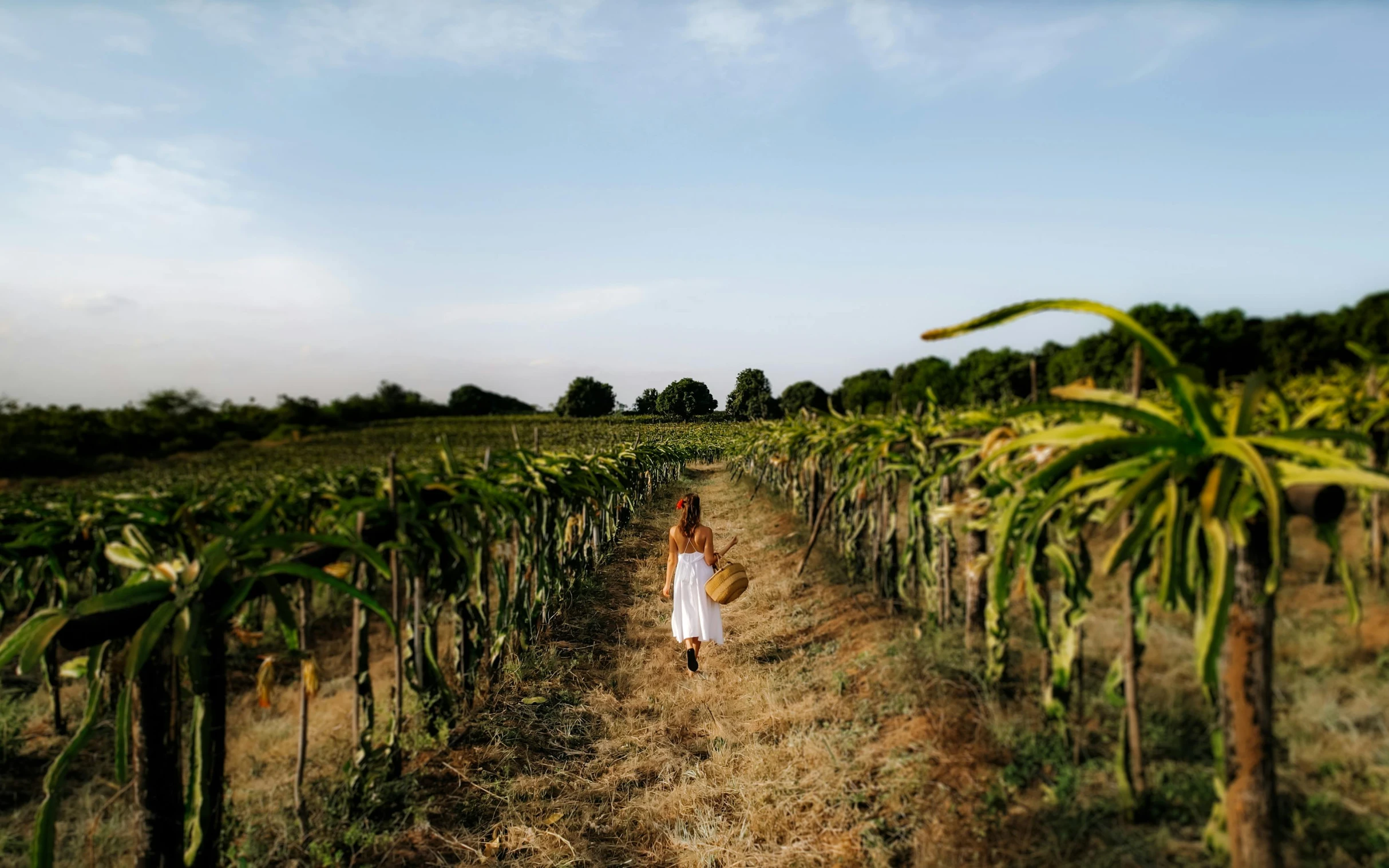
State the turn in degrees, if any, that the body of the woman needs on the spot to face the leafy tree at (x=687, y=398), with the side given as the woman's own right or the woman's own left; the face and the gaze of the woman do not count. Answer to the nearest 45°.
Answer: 0° — they already face it

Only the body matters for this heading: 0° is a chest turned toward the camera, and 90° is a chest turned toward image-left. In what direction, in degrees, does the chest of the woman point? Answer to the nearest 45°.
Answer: approximately 180°

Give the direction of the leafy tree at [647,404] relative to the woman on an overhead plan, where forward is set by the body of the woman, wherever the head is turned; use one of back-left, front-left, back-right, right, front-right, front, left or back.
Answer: front

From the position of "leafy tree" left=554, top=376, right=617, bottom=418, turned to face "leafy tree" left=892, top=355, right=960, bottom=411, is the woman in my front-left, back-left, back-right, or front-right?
front-right

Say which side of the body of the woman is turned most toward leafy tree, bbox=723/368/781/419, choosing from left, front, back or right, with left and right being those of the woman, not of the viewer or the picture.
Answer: front

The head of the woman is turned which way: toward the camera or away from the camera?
away from the camera

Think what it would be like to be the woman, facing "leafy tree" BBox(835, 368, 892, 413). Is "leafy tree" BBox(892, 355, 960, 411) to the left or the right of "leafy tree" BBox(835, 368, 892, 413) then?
right

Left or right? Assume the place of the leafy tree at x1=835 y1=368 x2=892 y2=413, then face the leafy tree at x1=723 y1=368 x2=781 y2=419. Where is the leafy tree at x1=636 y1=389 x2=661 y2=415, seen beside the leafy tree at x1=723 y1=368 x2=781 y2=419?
right

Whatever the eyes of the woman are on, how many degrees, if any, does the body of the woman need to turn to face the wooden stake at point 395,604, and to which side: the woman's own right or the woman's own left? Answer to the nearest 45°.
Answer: approximately 135° to the woman's own left

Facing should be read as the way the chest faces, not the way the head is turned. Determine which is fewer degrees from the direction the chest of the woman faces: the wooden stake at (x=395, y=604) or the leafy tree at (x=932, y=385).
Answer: the leafy tree

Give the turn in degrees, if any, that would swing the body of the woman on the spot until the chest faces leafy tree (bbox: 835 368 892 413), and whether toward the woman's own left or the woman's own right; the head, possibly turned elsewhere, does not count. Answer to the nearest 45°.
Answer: approximately 45° to the woman's own right

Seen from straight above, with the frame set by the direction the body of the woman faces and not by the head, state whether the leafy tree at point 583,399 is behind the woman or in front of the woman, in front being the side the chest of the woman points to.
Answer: in front

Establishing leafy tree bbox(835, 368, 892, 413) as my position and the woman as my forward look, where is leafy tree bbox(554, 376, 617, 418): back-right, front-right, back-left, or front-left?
front-right

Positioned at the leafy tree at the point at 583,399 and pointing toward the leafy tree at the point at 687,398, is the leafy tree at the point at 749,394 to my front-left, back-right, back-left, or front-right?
front-left
